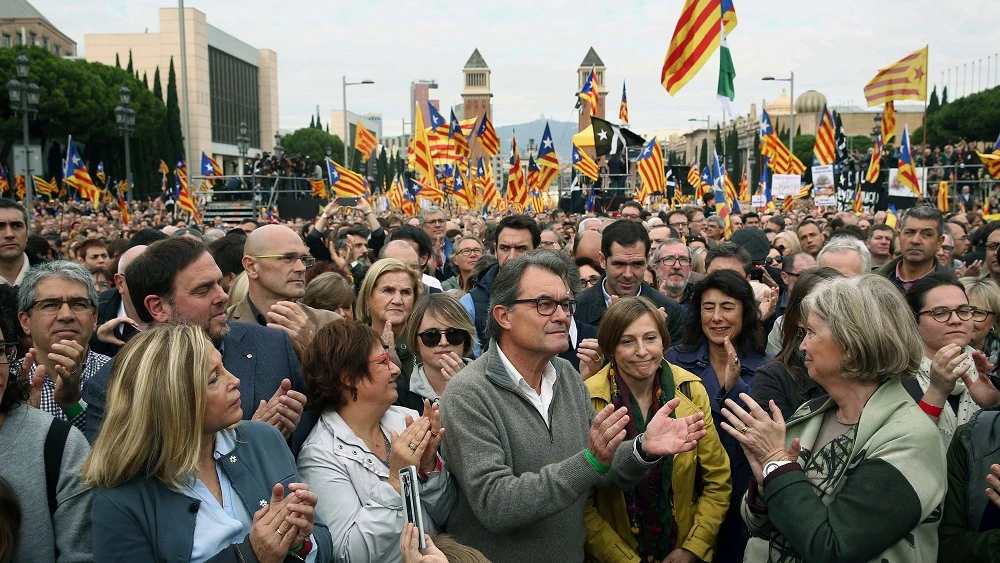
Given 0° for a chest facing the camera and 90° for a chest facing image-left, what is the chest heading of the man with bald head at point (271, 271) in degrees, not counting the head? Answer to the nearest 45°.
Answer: approximately 315°

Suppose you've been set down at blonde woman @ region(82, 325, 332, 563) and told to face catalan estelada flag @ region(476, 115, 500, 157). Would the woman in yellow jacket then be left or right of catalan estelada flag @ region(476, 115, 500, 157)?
right

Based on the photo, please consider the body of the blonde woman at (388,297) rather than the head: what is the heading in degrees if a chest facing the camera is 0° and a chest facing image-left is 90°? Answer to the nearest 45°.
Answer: approximately 315°

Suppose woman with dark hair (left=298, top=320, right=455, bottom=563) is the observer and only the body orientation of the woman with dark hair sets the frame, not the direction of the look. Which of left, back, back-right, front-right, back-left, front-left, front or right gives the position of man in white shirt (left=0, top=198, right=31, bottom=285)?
back

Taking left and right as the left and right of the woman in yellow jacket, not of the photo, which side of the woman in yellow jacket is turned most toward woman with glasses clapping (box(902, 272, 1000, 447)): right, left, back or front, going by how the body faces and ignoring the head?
left

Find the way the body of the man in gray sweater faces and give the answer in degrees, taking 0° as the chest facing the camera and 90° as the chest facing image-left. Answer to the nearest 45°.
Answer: approximately 315°

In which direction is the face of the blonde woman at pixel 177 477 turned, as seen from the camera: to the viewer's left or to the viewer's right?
to the viewer's right

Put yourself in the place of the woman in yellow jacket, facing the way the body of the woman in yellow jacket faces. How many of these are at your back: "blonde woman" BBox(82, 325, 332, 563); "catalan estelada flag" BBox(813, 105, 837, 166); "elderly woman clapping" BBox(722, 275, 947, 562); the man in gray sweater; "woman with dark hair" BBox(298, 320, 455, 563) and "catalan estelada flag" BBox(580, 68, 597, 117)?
2

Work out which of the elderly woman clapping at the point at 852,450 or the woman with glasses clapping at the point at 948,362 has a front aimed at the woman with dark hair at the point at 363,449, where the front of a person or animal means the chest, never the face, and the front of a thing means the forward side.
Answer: the elderly woman clapping

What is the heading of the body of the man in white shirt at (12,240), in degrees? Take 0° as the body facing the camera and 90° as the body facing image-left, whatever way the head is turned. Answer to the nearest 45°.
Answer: approximately 0°

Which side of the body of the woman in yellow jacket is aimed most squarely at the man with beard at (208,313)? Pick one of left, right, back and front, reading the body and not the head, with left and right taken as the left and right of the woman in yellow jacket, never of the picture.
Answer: right

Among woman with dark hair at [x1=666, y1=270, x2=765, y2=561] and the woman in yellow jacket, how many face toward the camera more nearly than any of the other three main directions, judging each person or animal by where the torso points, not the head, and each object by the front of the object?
2

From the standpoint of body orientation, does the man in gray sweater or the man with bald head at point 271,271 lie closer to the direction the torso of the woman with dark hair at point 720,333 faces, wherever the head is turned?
the man in gray sweater

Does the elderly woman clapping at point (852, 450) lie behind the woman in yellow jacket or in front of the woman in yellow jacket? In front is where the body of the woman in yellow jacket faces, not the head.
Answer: in front
